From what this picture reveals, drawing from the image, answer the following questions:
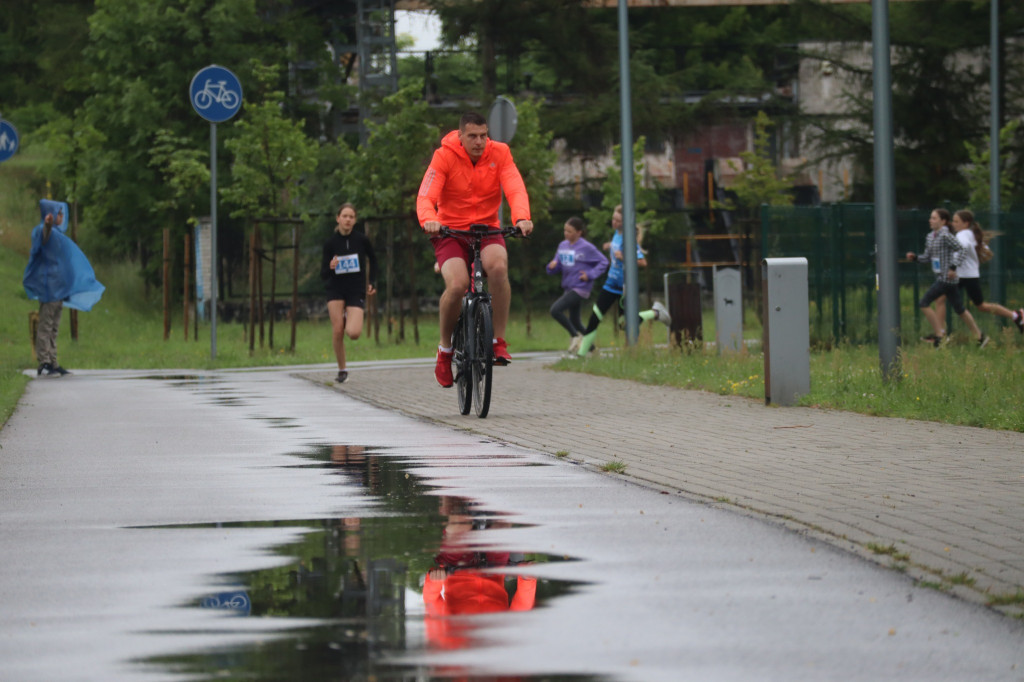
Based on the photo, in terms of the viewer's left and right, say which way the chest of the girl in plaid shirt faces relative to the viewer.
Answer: facing to the left of the viewer

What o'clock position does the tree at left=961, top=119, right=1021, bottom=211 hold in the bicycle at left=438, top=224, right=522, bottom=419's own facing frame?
The tree is roughly at 7 o'clock from the bicycle.

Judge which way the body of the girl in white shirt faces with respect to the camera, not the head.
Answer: to the viewer's left

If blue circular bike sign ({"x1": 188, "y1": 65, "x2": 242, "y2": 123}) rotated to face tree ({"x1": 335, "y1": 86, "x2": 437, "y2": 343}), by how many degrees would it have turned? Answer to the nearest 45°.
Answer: approximately 135° to its left

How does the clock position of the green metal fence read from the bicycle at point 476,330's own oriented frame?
The green metal fence is roughly at 7 o'clock from the bicycle.

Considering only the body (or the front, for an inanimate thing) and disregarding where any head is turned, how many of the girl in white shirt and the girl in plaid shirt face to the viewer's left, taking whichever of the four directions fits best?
2

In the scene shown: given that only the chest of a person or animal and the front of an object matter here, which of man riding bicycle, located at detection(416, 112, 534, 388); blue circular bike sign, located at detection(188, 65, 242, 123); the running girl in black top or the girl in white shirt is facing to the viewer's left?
the girl in white shirt

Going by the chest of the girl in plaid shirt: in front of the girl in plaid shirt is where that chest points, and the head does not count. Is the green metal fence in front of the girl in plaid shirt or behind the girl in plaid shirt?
in front

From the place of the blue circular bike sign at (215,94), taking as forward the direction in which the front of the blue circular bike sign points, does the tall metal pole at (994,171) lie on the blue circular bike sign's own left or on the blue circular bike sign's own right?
on the blue circular bike sign's own left

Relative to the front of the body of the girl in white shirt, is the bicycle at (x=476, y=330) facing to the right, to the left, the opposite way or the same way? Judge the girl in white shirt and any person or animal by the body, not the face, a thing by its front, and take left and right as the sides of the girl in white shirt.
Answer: to the left

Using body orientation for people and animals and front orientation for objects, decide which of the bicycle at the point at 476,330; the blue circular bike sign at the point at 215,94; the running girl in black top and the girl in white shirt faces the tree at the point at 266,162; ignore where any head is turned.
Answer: the girl in white shirt

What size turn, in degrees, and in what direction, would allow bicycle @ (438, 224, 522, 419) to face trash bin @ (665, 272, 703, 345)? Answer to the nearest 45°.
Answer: approximately 180°
